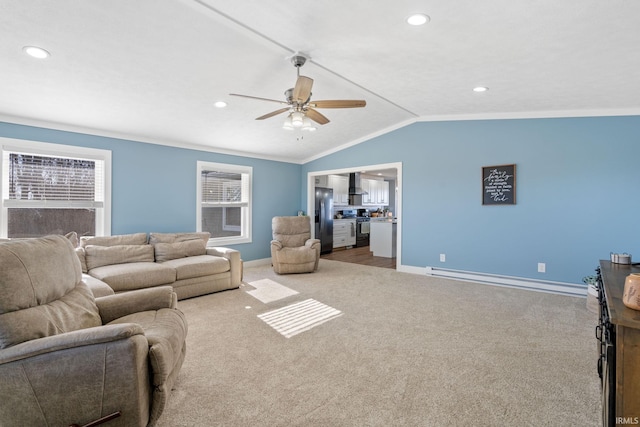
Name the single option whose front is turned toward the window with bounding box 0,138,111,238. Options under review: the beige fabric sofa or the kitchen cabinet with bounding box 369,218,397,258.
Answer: the kitchen cabinet

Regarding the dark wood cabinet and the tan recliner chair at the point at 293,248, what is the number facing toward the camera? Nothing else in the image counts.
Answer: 1

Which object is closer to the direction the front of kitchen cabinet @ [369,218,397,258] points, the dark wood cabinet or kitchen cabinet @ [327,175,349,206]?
the dark wood cabinet

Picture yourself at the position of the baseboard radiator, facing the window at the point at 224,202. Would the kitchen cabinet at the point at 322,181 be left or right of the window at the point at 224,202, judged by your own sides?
right

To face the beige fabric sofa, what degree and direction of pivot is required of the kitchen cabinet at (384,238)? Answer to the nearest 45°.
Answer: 0° — it already faces it

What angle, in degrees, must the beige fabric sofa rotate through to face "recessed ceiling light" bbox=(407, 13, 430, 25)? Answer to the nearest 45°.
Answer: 0° — it already faces it

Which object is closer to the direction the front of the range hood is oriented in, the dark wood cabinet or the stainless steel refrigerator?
the dark wood cabinet

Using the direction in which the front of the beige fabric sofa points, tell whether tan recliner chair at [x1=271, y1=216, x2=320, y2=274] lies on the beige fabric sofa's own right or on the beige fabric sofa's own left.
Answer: on the beige fabric sofa's own left

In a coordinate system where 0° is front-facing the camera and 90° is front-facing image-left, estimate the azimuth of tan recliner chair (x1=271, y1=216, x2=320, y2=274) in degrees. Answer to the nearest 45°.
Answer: approximately 0°

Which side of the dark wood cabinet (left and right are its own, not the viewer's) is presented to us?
left

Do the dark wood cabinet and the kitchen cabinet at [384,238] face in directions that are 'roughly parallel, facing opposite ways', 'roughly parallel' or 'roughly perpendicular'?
roughly perpendicular
